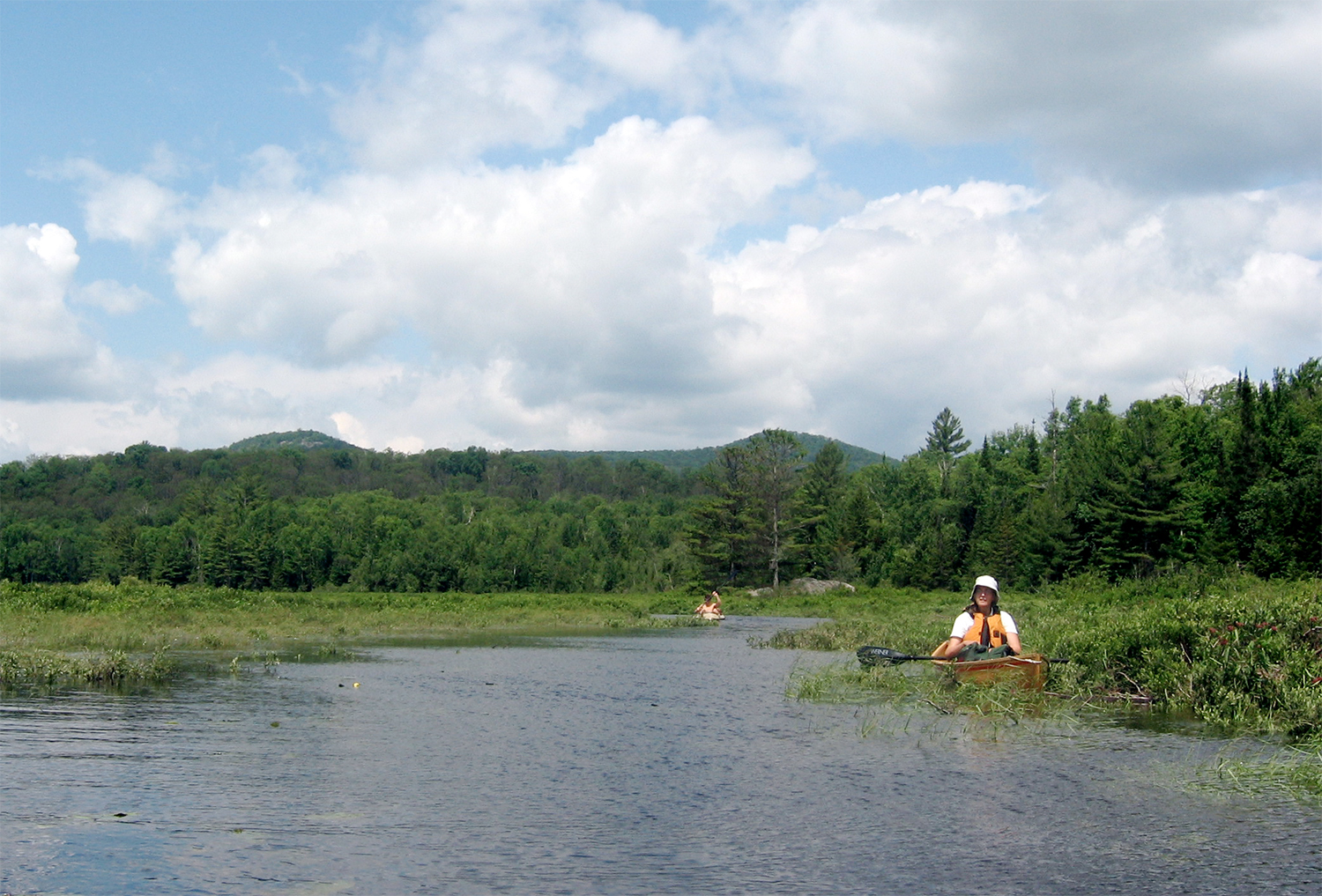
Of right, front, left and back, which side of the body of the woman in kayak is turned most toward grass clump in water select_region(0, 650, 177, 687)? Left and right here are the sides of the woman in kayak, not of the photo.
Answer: right

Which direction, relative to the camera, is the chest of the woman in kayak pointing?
toward the camera

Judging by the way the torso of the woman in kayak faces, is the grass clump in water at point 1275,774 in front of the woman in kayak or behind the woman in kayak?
in front

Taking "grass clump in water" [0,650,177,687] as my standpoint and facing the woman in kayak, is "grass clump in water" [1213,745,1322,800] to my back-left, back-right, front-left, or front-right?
front-right

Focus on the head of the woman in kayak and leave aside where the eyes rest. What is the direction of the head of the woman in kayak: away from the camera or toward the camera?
toward the camera
